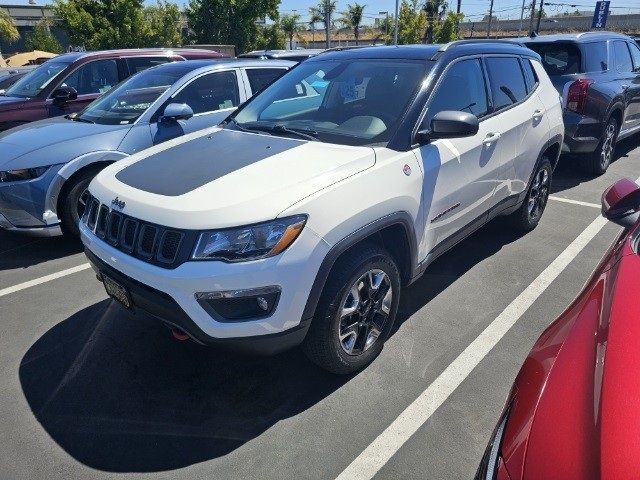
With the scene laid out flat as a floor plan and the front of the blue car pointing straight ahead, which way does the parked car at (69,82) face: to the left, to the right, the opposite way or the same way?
the same way

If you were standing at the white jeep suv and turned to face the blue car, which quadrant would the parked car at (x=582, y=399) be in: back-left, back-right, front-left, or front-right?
back-left

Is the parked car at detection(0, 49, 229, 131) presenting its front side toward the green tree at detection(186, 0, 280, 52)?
no

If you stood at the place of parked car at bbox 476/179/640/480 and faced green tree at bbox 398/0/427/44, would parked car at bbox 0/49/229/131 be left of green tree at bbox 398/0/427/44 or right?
left

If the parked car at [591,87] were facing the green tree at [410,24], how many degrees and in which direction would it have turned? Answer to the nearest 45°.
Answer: approximately 45° to its left

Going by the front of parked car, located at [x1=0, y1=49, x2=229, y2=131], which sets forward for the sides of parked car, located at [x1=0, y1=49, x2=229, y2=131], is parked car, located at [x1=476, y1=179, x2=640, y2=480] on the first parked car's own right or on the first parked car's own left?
on the first parked car's own left

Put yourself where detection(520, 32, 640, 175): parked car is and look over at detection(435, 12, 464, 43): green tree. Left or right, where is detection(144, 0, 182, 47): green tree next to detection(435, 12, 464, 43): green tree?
left

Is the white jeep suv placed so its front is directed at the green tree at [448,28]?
no

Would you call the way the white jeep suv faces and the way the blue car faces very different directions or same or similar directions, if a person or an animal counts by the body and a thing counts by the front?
same or similar directions

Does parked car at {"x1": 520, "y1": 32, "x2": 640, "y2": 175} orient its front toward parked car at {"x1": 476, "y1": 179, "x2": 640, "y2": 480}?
no

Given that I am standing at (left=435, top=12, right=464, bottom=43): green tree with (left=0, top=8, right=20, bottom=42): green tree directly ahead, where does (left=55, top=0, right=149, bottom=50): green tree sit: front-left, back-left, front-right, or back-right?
front-left

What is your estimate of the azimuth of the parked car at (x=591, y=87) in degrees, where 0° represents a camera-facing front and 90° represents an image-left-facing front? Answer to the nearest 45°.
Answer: approximately 225°

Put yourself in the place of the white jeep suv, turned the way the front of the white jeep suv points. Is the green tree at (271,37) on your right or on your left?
on your right

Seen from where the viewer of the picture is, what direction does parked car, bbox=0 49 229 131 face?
facing the viewer and to the left of the viewer
